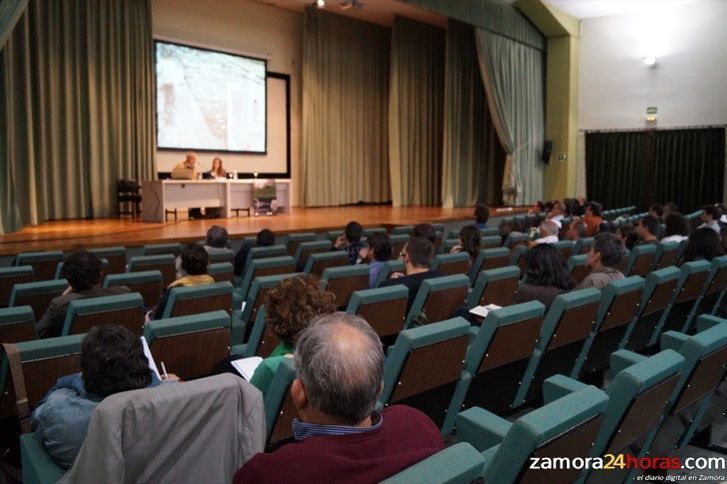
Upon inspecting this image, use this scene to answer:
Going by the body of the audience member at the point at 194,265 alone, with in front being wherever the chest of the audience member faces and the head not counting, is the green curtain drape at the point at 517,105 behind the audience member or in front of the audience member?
in front

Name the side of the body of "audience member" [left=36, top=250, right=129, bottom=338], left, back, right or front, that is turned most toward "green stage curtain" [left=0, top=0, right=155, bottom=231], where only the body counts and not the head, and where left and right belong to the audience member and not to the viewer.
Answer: front

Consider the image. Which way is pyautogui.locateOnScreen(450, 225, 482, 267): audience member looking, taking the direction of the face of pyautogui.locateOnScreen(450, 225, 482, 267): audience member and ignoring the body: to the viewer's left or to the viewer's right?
to the viewer's left

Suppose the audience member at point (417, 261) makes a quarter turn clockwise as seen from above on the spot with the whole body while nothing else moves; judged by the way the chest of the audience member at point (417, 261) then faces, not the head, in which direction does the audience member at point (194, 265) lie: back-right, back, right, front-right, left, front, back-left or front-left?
back-left

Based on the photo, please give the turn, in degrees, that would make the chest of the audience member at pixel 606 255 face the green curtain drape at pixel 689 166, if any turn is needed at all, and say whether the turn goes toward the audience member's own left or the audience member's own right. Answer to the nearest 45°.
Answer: approximately 45° to the audience member's own right

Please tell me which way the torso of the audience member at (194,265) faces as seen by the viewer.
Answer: away from the camera

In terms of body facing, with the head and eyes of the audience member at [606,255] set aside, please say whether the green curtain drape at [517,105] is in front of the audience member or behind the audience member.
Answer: in front

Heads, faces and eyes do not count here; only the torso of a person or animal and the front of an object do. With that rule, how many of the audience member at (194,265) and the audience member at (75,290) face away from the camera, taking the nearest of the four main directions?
2

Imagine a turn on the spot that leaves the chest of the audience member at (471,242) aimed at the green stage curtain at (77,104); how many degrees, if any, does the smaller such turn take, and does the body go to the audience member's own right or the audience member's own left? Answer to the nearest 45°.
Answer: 0° — they already face it

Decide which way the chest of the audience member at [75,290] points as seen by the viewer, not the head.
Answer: away from the camera

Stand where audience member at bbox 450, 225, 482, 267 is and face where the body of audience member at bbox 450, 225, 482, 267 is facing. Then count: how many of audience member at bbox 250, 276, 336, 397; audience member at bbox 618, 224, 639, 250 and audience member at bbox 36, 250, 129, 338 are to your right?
1

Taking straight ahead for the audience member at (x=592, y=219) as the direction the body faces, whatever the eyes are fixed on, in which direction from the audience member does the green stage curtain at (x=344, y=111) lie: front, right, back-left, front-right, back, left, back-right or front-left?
front

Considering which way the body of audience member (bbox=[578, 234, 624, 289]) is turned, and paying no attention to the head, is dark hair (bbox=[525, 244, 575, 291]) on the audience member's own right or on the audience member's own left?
on the audience member's own left
